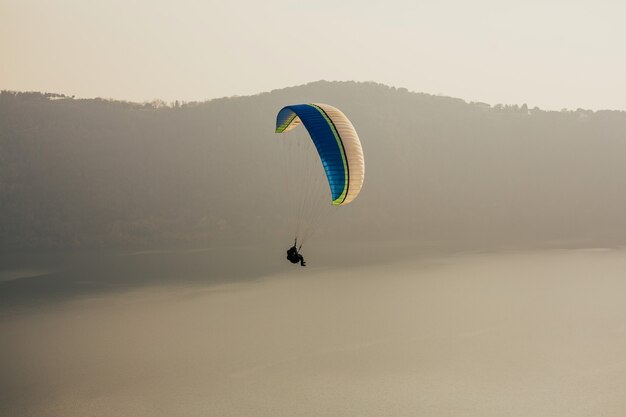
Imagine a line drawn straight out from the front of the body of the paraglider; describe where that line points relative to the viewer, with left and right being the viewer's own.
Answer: facing away from the viewer and to the right of the viewer
